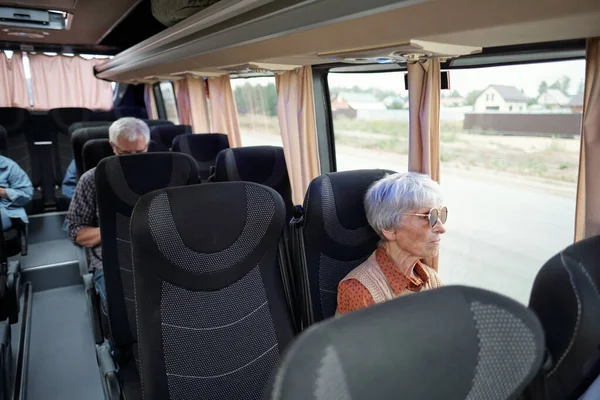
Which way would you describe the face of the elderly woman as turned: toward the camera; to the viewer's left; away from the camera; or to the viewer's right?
to the viewer's right

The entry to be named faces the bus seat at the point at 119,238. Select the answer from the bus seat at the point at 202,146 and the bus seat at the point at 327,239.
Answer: the bus seat at the point at 202,146
